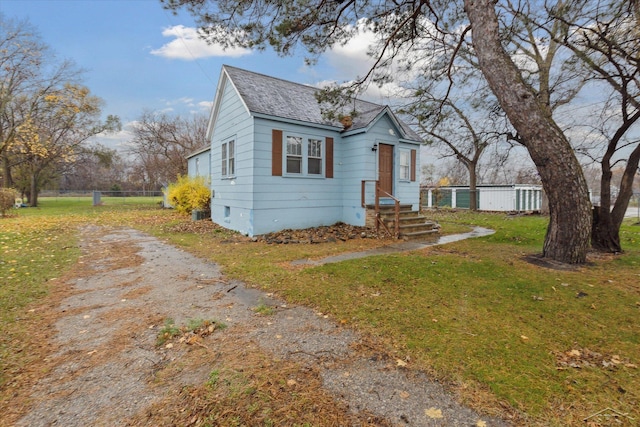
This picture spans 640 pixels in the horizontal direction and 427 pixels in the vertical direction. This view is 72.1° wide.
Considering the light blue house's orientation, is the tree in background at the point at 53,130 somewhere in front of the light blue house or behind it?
behind

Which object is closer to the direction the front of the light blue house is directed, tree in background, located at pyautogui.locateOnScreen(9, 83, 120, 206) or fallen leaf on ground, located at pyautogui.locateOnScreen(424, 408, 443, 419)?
the fallen leaf on ground

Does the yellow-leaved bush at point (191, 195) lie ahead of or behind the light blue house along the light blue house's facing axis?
behind

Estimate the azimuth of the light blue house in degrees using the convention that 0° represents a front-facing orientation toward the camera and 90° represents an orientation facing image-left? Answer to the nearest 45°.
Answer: approximately 315°

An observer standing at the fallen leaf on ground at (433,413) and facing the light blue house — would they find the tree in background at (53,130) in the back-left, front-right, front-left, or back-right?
front-left

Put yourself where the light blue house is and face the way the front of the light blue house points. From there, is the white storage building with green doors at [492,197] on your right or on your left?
on your left

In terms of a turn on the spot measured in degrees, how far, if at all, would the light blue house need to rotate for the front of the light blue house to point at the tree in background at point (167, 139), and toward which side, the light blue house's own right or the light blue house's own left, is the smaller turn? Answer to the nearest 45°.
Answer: approximately 180°

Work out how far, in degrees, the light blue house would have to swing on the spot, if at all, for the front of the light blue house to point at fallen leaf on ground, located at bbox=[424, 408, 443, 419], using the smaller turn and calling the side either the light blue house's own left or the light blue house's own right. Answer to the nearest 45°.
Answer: approximately 45° to the light blue house's own right

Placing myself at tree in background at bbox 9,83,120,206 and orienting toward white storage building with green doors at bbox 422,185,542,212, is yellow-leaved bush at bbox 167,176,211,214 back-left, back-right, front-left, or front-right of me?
front-right
